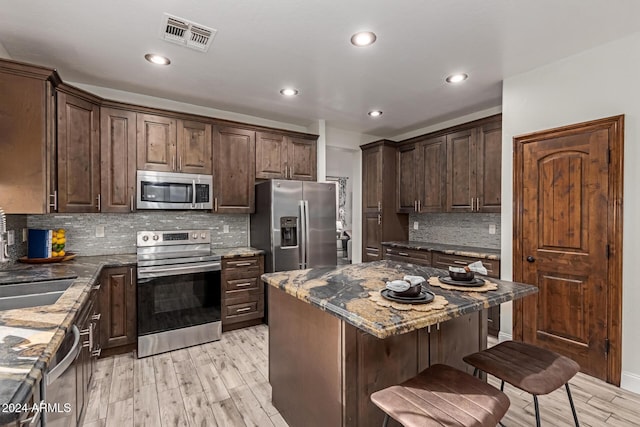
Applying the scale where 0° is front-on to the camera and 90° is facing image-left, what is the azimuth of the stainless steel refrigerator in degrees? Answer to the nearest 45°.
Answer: approximately 315°

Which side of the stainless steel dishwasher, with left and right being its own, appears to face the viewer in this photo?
right

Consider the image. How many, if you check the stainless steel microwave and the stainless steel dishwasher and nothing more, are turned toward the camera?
1

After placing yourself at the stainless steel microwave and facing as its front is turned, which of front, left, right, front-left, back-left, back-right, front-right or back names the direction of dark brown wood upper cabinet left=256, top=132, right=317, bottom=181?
left

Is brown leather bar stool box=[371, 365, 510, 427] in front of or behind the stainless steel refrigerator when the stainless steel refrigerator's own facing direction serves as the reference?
in front

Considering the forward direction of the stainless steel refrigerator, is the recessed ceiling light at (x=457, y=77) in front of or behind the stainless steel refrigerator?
in front

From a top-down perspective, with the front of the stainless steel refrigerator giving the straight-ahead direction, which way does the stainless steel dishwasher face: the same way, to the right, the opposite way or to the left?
to the left

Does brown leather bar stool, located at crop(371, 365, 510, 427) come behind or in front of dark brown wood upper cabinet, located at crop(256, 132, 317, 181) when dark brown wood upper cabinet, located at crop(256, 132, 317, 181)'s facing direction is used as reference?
in front

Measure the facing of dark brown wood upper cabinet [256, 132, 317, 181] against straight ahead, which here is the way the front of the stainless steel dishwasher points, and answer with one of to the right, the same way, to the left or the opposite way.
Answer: to the right

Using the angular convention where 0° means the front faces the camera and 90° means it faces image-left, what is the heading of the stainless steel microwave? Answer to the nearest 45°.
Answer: approximately 0°
